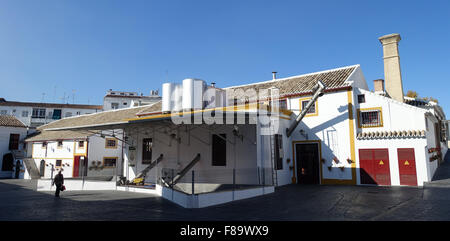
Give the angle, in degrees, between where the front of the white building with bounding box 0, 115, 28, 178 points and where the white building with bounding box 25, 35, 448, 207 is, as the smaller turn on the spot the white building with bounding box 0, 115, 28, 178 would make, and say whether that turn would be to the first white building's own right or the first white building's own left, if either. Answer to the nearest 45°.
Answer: approximately 45° to the first white building's own left

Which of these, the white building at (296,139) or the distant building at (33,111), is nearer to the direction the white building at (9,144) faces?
the white building

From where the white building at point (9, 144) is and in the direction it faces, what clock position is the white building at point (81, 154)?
the white building at point (81, 154) is roughly at 11 o'clock from the white building at point (9, 144).

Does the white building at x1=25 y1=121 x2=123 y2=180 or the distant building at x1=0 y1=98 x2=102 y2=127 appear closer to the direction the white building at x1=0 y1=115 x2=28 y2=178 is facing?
the white building

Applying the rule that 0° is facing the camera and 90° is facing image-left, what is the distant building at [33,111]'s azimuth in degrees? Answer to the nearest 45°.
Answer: approximately 0°

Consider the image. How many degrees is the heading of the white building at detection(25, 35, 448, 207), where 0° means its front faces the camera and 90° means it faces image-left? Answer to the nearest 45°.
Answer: approximately 0°

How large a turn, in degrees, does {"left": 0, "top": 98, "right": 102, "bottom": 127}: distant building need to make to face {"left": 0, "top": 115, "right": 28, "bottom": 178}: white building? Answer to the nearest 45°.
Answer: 0° — it already faces it
